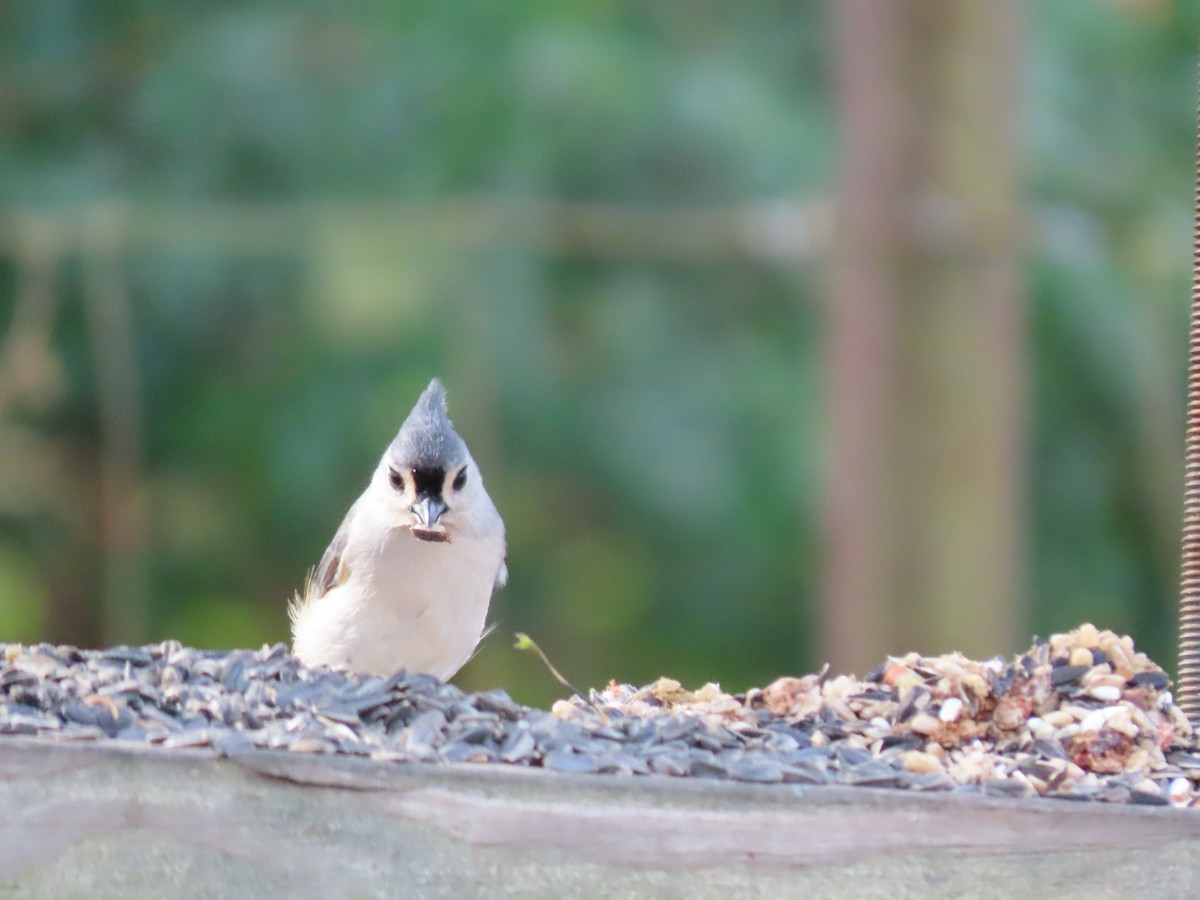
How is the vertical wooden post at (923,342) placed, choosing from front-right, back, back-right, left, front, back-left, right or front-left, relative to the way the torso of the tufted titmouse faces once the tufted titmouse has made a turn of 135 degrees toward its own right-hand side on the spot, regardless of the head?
right

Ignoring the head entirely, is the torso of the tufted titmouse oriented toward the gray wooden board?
yes

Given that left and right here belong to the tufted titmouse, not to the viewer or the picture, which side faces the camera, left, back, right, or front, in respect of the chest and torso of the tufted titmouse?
front
